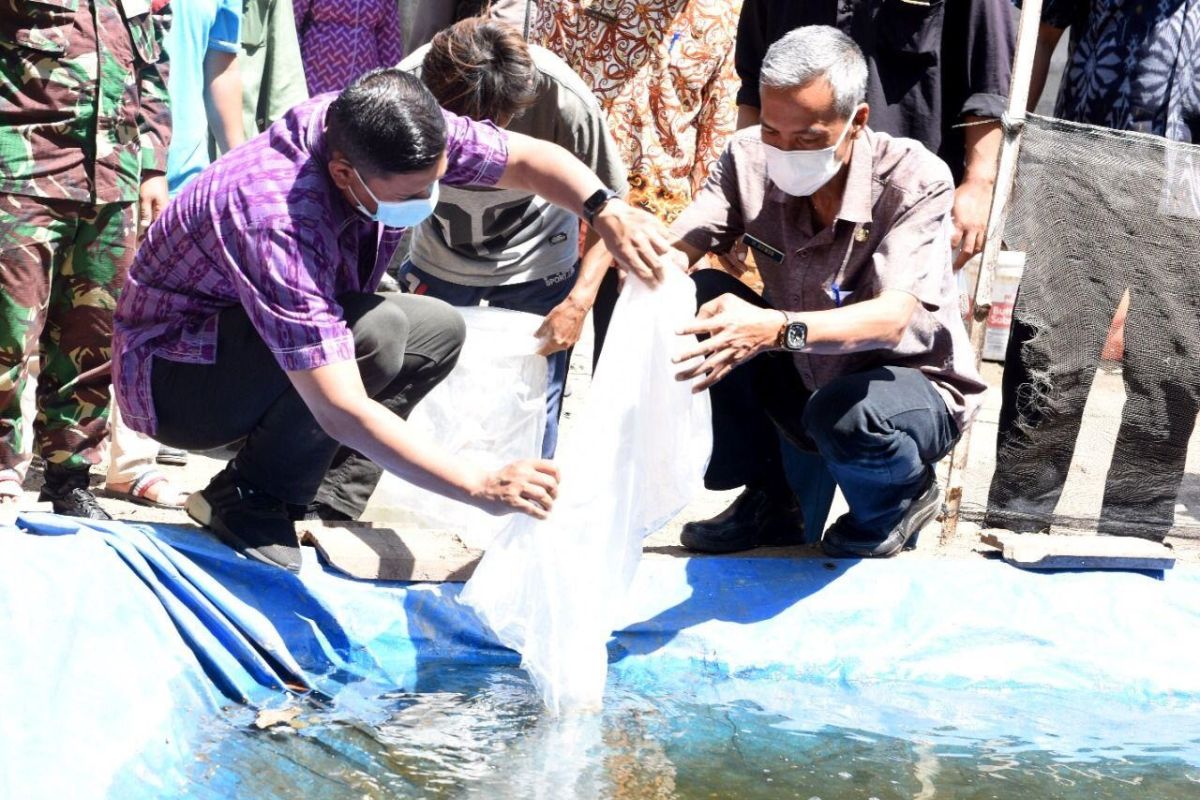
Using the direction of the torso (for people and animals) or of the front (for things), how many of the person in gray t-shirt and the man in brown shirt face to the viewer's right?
0

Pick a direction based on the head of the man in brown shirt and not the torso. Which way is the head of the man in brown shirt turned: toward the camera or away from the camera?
toward the camera

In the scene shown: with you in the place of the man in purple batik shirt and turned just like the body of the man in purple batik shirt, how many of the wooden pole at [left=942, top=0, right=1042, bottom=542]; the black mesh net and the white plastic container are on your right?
0

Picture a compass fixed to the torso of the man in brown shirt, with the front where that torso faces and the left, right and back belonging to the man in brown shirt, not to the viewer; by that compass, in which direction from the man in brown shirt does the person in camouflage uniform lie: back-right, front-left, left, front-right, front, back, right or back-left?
front-right

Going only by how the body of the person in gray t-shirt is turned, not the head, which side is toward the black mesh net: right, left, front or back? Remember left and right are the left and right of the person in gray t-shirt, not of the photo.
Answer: left

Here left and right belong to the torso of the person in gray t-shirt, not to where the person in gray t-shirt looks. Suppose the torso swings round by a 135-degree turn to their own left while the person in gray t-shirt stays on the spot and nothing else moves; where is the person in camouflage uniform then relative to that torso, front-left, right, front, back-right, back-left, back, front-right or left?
back-left

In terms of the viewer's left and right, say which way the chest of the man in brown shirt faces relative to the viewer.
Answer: facing the viewer and to the left of the viewer

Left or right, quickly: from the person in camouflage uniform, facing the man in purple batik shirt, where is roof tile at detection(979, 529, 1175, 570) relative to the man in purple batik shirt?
left

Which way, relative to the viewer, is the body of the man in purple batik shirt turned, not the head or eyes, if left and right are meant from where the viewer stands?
facing the viewer and to the right of the viewer

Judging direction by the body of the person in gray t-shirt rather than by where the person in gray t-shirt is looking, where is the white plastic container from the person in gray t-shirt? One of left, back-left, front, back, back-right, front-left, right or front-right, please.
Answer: left

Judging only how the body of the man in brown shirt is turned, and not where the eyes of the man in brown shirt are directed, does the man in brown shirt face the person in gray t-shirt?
no

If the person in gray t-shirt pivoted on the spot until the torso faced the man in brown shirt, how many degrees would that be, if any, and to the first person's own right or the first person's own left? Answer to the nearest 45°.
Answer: approximately 45° to the first person's own left

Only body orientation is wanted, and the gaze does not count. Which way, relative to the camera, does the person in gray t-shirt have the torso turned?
toward the camera
